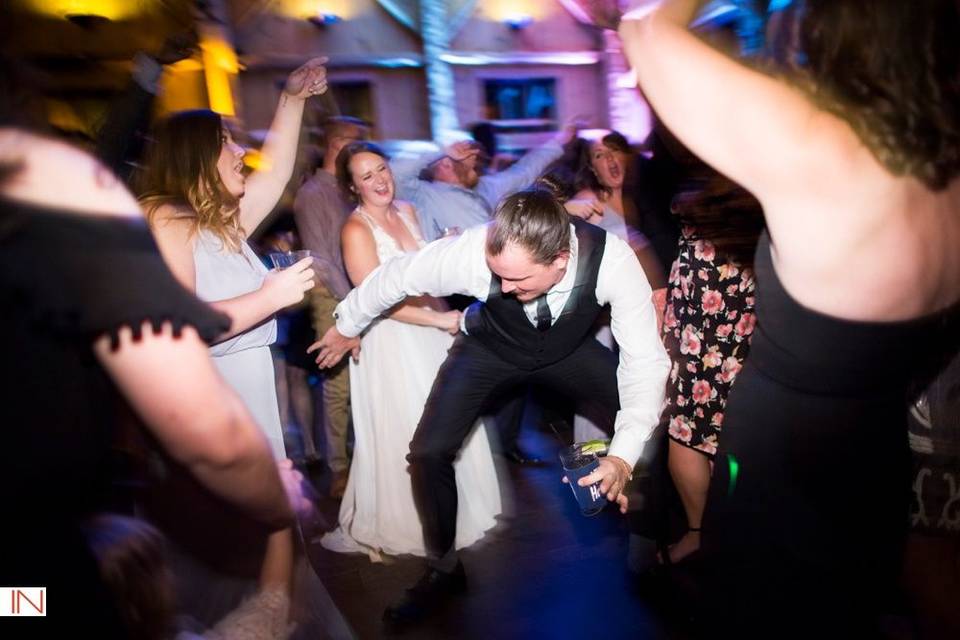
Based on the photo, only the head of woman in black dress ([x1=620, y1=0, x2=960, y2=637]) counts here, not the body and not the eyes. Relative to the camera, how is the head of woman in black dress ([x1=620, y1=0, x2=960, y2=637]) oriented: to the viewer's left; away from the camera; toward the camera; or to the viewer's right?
away from the camera

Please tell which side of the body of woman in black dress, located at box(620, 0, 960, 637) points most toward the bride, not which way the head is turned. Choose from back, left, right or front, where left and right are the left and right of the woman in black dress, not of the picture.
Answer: front

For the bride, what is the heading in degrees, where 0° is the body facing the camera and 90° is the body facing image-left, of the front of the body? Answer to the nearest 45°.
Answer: approximately 315°

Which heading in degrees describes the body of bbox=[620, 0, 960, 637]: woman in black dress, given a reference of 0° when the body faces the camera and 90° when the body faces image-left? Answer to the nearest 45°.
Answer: approximately 135°

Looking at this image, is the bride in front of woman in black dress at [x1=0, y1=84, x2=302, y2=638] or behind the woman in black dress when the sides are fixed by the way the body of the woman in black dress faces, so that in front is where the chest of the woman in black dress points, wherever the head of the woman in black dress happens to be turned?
in front

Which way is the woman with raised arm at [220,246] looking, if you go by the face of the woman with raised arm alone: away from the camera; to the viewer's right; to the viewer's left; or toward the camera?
to the viewer's right

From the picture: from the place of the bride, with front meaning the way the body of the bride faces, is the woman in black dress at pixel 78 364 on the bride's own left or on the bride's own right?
on the bride's own right

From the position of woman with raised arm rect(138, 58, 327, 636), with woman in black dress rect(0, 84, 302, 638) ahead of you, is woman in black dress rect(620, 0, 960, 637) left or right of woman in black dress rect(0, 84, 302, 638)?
left

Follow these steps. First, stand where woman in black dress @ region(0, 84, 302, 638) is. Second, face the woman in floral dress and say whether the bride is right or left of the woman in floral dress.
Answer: left
